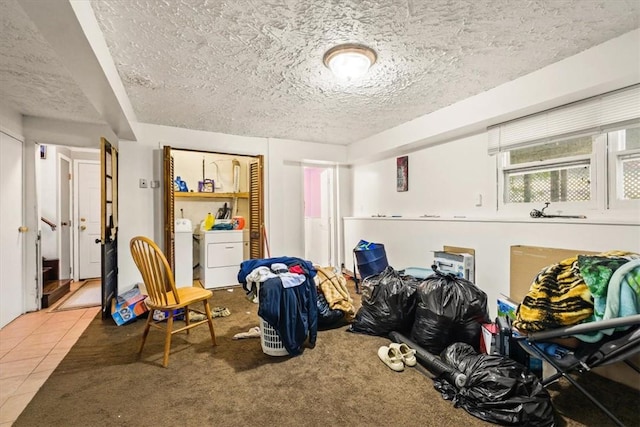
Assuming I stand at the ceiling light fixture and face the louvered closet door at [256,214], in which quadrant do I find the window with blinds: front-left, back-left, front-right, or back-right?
back-right

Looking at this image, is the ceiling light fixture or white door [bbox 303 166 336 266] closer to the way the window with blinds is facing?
the ceiling light fixture

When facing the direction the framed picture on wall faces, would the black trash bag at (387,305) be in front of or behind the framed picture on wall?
in front

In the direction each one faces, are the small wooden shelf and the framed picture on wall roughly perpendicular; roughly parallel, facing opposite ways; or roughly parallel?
roughly perpendicular

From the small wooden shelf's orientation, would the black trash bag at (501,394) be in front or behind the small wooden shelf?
in front

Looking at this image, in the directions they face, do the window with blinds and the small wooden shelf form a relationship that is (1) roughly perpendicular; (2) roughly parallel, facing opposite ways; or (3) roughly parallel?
roughly perpendicular

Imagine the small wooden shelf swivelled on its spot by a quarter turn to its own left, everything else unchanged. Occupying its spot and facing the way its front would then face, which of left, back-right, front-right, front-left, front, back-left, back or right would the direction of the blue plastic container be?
front-right

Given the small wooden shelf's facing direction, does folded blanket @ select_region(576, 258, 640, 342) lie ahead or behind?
ahead

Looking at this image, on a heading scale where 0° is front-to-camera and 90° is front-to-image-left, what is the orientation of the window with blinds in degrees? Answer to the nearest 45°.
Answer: approximately 45°

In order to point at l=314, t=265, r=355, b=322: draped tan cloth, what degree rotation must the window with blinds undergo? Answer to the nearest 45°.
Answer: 0° — it already faces it

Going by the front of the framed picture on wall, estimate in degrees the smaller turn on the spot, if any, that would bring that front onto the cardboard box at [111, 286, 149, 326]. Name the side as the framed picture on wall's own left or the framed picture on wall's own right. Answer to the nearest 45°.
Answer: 0° — it already faces it

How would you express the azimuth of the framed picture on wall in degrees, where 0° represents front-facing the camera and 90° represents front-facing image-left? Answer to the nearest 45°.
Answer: approximately 45°

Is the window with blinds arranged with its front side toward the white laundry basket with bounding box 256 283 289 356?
yes

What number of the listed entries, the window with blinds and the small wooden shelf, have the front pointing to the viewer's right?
0
